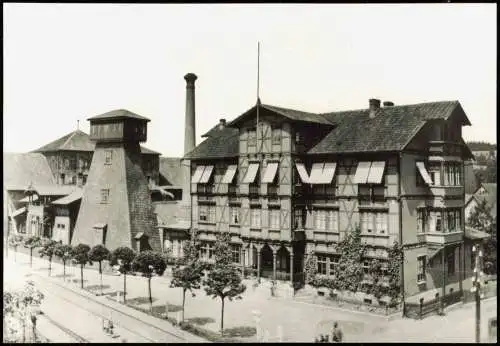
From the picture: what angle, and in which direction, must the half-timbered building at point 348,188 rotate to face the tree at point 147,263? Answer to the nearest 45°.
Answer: approximately 45° to its right

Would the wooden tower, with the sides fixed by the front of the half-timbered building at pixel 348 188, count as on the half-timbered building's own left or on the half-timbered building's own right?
on the half-timbered building's own right

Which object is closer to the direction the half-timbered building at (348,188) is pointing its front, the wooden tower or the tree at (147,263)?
the tree

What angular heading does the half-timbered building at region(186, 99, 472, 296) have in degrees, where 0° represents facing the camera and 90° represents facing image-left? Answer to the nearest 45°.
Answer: approximately 45°

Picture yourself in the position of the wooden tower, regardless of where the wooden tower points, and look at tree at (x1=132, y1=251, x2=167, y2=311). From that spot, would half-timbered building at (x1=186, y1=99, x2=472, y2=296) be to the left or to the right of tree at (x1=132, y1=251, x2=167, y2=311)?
left
